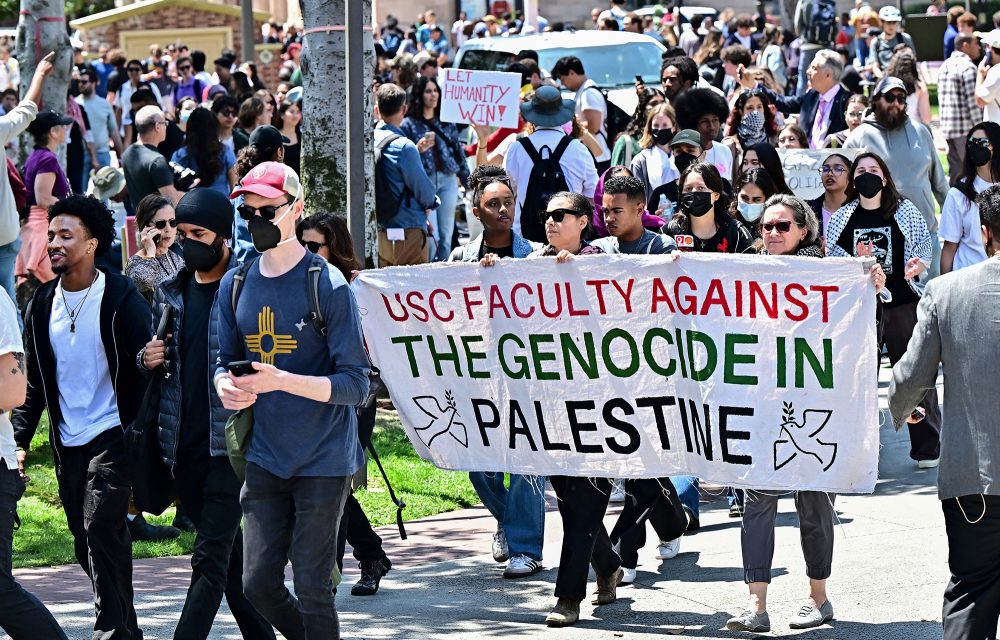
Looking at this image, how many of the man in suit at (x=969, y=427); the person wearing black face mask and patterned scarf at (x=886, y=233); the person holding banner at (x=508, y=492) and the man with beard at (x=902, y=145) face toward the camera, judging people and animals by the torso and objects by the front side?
3

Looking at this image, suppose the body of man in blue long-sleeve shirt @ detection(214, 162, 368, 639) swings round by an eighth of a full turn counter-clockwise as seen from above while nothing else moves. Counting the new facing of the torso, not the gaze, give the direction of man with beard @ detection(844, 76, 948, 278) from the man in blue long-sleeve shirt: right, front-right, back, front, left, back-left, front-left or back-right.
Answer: back-left

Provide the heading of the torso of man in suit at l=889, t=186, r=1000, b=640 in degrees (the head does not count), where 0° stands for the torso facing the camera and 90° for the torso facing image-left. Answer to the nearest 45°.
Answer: approximately 180°

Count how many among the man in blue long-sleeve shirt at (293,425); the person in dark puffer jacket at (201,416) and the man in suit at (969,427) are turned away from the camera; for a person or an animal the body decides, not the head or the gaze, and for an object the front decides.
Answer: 1

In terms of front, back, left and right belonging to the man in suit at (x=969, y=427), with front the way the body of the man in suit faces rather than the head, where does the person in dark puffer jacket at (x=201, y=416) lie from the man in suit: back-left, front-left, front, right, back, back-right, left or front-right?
left

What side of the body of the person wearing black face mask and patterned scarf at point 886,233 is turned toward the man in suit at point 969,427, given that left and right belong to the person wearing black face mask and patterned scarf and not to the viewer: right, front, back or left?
front

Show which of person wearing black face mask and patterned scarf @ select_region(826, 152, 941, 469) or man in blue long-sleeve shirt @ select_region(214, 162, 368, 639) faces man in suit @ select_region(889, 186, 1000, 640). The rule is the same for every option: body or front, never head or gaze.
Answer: the person wearing black face mask and patterned scarf

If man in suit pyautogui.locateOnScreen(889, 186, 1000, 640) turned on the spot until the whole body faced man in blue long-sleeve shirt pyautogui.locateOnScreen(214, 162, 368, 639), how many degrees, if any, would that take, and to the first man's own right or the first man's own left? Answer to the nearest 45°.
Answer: approximately 90° to the first man's own left

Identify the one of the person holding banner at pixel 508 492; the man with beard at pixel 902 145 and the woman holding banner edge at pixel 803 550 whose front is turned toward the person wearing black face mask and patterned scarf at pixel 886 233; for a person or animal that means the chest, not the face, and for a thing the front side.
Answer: the man with beard

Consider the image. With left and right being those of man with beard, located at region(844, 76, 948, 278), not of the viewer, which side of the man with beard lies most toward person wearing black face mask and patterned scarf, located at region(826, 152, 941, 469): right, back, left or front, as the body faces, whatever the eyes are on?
front

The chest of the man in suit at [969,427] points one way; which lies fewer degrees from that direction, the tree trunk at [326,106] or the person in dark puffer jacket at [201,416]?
the tree trunk

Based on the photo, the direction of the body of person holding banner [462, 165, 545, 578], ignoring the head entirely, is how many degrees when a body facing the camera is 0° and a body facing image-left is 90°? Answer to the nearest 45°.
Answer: approximately 0°
